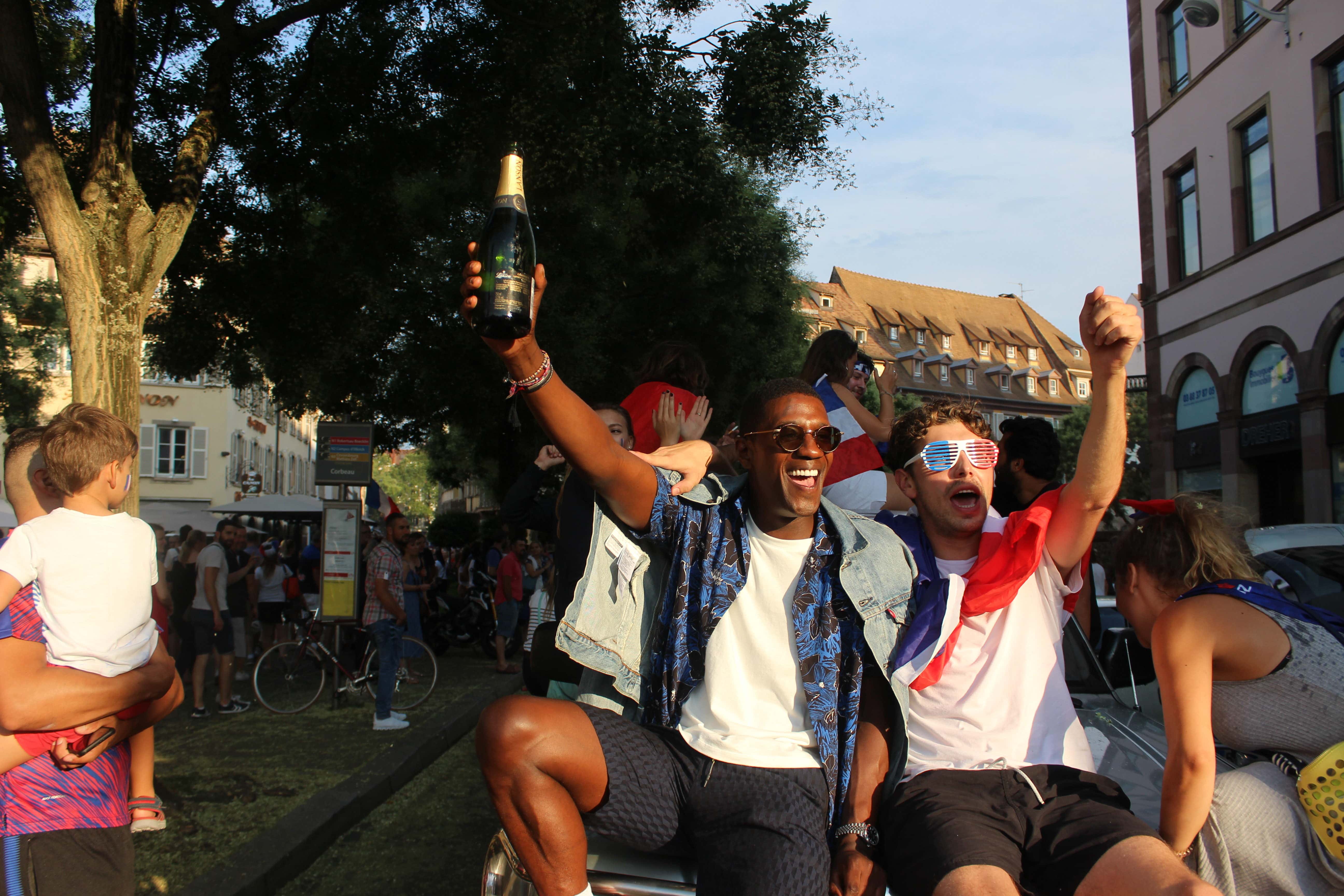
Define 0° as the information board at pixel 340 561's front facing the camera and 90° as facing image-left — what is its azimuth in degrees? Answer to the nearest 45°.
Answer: approximately 0°

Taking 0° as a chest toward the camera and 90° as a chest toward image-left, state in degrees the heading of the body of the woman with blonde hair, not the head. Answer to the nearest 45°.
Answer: approximately 90°

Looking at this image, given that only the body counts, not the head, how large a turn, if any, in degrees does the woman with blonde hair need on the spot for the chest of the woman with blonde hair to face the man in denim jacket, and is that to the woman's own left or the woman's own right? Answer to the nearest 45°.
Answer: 0° — they already face them

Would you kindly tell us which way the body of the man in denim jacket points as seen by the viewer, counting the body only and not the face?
toward the camera

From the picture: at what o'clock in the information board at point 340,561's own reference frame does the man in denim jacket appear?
The man in denim jacket is roughly at 12 o'clock from the information board.

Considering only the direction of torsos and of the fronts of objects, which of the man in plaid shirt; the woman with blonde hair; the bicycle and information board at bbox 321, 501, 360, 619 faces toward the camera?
the information board

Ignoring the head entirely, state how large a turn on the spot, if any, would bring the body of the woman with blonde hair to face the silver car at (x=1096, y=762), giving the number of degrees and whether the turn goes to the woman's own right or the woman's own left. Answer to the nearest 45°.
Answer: approximately 45° to the woman's own right
